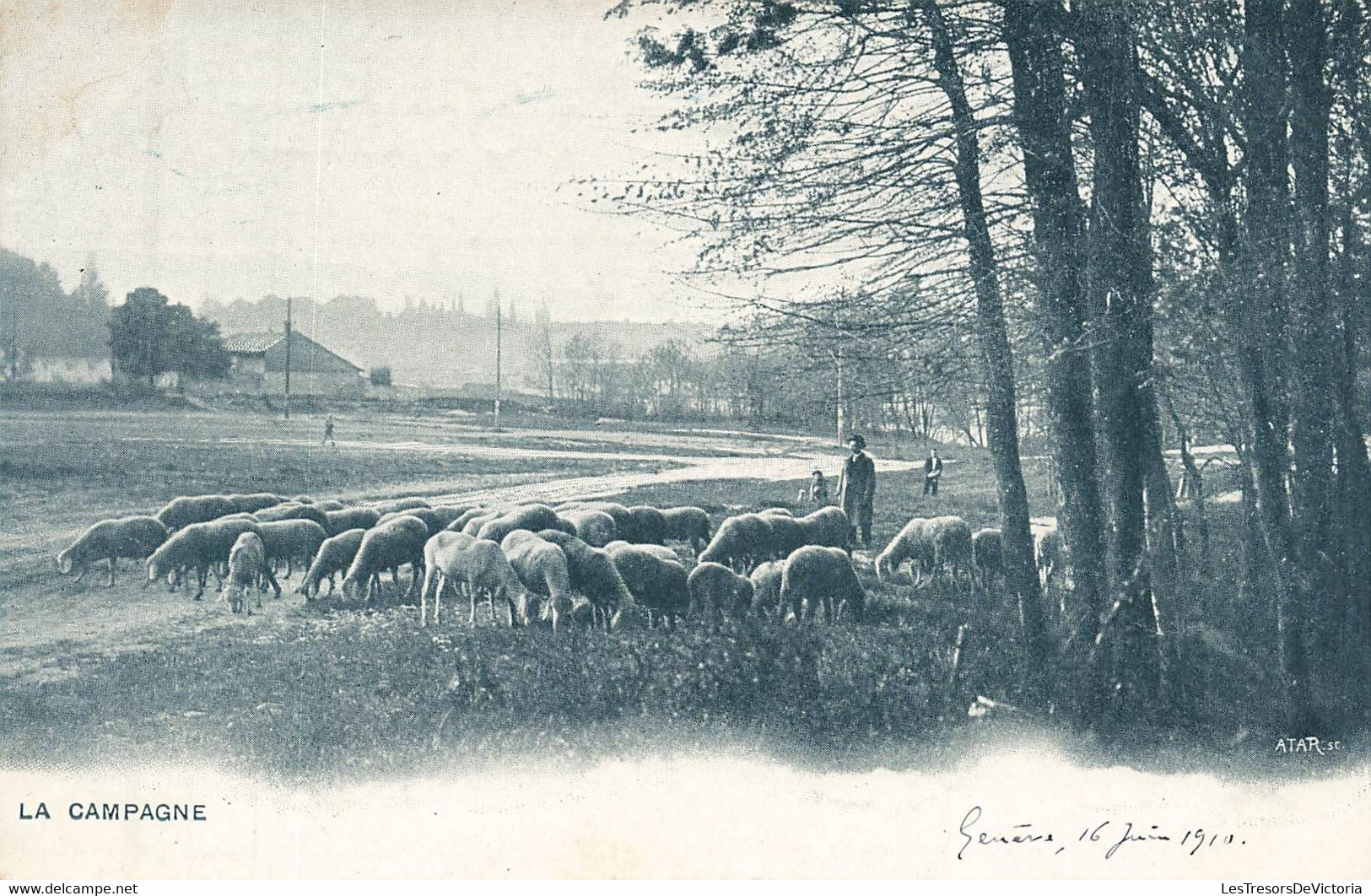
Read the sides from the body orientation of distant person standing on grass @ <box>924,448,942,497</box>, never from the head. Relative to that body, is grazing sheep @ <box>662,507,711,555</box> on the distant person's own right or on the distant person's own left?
on the distant person's own right

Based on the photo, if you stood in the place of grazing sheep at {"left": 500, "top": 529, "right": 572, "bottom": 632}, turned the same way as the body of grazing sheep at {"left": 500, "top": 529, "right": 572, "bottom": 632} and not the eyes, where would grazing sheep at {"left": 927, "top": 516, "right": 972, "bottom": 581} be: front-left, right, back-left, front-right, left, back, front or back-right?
front-left

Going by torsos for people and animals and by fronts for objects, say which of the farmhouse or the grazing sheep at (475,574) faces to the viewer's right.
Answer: the grazing sheep

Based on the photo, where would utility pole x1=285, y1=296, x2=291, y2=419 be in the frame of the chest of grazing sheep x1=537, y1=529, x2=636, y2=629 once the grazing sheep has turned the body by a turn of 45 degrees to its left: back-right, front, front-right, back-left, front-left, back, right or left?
back

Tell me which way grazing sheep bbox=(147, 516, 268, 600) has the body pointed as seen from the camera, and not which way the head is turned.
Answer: to the viewer's left

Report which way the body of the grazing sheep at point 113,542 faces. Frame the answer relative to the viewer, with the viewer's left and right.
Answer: facing to the left of the viewer
